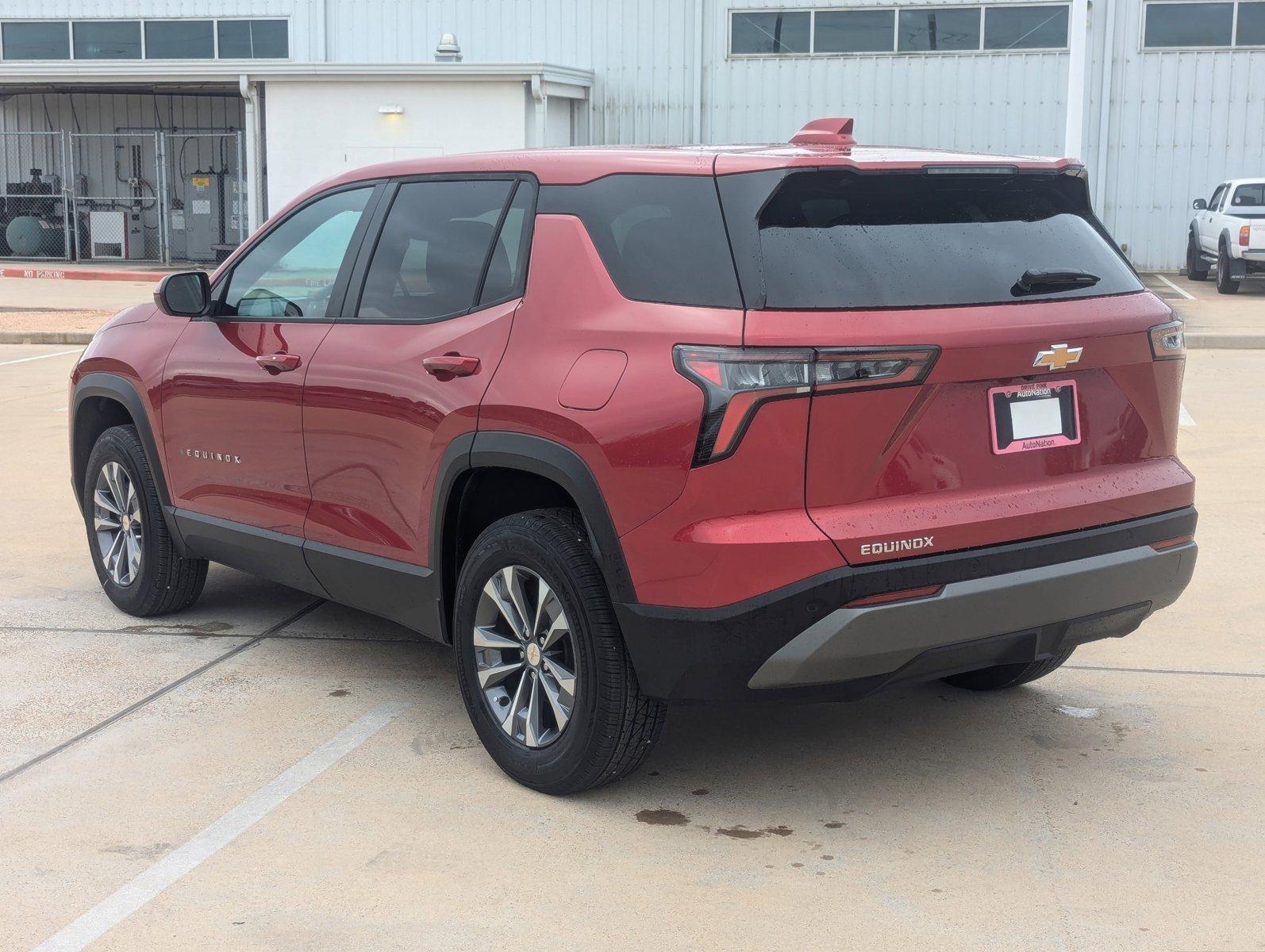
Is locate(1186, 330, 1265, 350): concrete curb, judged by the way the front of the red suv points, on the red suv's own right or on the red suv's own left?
on the red suv's own right

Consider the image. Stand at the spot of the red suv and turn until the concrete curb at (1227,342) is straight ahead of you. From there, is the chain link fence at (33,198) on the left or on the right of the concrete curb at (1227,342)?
left

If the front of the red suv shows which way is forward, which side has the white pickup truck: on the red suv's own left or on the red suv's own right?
on the red suv's own right

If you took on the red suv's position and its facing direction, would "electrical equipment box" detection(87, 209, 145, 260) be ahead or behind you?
ahead

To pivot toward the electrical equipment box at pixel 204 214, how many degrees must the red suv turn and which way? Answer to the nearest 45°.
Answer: approximately 45° to its right

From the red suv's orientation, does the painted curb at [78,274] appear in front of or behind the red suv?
in front

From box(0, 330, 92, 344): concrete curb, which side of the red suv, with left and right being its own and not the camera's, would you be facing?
front

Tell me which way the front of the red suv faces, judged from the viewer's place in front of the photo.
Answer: facing away from the viewer and to the left of the viewer

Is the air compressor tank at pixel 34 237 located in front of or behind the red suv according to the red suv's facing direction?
in front

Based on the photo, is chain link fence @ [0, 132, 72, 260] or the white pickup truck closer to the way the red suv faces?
the chain link fence

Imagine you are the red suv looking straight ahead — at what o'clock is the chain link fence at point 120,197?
The chain link fence is roughly at 1 o'clock from the red suv.
